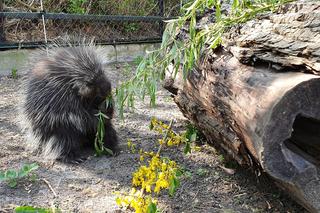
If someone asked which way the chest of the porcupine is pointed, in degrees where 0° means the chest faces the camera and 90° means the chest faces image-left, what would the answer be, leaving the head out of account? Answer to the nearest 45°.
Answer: approximately 270°

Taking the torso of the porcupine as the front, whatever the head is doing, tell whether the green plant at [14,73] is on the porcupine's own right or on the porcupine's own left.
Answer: on the porcupine's own left

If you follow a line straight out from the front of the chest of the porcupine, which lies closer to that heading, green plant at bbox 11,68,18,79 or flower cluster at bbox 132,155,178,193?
the flower cluster

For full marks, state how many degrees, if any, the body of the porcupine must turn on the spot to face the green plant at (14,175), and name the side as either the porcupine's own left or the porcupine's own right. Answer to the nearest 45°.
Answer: approximately 135° to the porcupine's own right

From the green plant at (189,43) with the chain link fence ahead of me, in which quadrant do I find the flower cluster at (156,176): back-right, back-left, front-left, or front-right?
back-left

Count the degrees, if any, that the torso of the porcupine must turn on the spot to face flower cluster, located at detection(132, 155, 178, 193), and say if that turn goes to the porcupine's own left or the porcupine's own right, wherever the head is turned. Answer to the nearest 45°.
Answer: approximately 45° to the porcupine's own right
